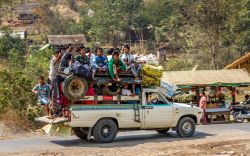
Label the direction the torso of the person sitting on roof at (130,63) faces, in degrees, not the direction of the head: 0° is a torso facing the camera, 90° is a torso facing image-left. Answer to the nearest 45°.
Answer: approximately 315°

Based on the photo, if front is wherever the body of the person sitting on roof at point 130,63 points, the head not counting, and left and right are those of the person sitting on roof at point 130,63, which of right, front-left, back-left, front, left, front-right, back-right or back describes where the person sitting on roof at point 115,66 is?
right

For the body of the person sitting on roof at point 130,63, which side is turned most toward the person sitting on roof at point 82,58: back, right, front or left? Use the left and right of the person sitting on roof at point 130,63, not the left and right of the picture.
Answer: right

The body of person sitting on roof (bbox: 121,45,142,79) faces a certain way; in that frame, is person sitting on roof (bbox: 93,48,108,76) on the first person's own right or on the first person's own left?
on the first person's own right
